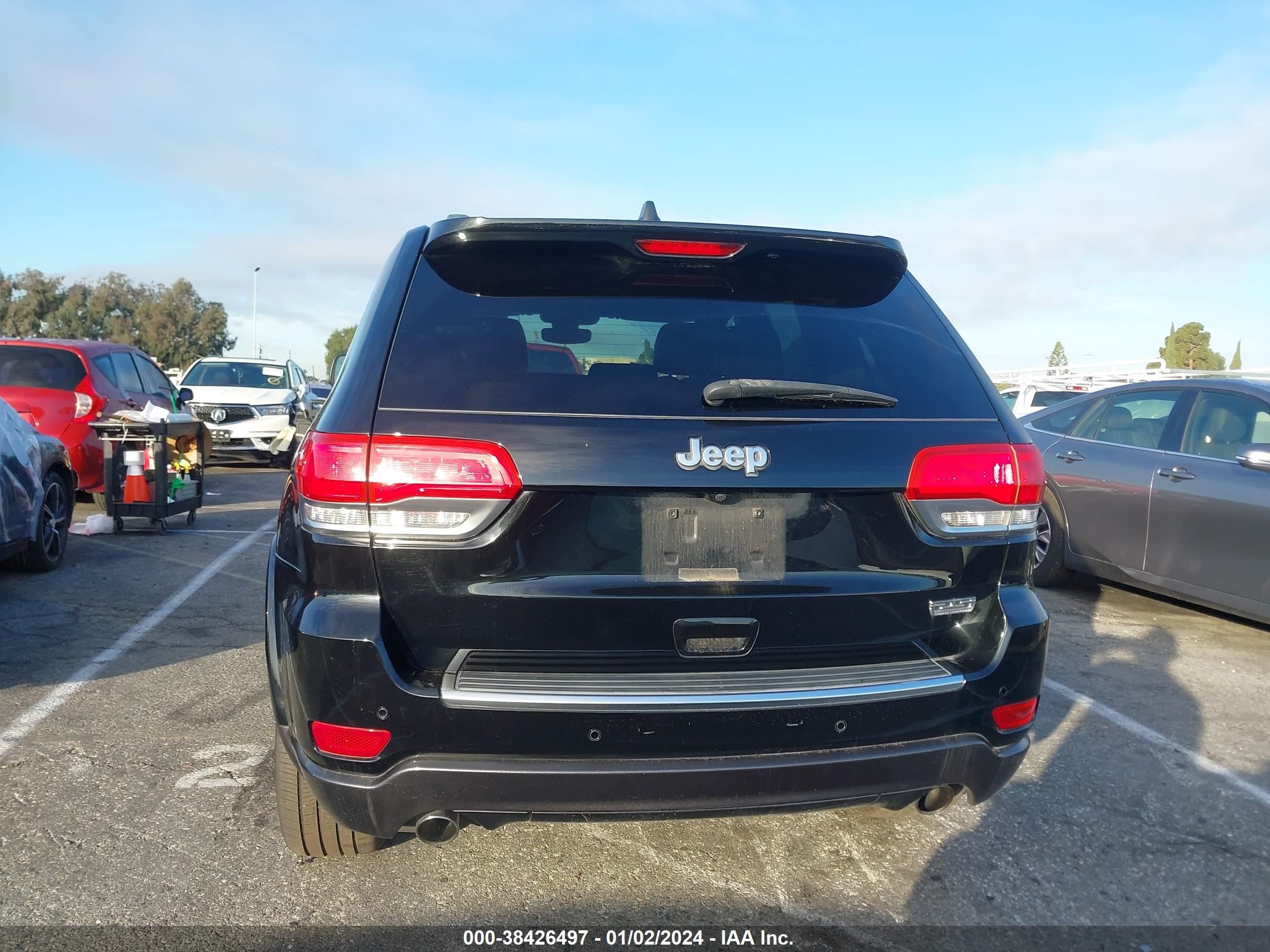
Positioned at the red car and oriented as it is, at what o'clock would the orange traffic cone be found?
The orange traffic cone is roughly at 4 o'clock from the red car.

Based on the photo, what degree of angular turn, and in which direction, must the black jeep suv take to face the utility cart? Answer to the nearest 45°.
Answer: approximately 45° to its left

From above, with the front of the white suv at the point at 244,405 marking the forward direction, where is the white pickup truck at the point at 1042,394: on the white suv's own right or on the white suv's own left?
on the white suv's own left

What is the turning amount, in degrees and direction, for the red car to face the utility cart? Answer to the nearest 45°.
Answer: approximately 90° to its right

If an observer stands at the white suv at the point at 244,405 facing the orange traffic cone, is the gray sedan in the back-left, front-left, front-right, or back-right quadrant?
front-left

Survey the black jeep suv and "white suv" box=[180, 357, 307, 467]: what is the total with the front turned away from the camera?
1

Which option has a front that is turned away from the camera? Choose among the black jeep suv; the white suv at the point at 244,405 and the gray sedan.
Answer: the black jeep suv

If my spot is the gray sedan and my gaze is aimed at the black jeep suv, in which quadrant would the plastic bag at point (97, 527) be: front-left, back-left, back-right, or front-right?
front-right

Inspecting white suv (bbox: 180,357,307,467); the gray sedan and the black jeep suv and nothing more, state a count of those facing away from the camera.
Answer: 1

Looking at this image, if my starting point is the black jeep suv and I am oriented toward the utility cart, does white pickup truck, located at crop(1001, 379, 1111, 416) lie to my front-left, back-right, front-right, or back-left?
front-right

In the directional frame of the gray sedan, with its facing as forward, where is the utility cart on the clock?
The utility cart is roughly at 4 o'clock from the gray sedan.

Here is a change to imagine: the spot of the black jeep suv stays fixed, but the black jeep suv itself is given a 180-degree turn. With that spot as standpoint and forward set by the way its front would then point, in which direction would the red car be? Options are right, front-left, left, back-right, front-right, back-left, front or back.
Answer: back-right

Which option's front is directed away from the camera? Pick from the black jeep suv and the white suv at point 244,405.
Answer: the black jeep suv

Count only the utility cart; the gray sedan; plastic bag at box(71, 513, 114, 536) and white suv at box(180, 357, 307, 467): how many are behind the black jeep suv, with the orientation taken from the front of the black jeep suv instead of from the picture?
0

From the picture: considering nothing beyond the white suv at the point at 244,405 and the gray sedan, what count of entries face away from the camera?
0

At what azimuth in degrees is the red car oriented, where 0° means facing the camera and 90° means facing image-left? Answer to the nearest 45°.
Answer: approximately 225°

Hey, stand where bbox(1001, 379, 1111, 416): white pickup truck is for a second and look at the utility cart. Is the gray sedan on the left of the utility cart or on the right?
left

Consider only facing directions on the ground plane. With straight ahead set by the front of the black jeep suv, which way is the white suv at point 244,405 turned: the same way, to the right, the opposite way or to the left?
the opposite way

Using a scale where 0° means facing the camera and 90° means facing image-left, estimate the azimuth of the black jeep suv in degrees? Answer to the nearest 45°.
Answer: approximately 180°

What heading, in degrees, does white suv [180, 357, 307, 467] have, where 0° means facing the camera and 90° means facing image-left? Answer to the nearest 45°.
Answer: approximately 45°

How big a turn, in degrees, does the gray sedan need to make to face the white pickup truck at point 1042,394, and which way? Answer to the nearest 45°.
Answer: approximately 135° to its left
